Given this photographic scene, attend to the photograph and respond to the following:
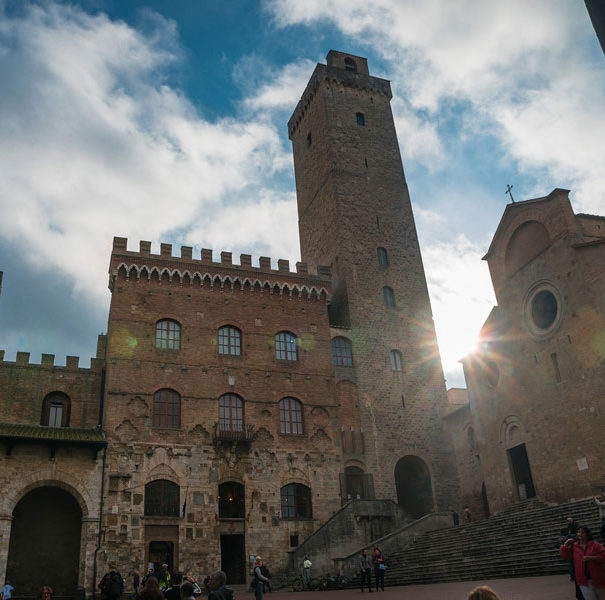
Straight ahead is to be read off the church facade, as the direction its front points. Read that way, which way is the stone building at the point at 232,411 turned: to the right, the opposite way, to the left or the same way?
to the left

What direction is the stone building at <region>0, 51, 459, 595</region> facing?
toward the camera

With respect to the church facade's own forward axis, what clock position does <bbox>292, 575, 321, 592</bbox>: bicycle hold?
The bicycle is roughly at 1 o'clock from the church facade.

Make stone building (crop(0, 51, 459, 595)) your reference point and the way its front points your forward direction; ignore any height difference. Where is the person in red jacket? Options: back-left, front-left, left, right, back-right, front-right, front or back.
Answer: front

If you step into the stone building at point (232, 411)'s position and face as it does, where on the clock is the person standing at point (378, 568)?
The person standing is roughly at 11 o'clock from the stone building.

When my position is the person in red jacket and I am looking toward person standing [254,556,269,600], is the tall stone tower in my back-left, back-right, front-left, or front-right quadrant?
front-right

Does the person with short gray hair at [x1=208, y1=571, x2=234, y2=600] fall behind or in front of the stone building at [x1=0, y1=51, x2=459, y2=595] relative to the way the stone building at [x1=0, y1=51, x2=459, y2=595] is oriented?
in front

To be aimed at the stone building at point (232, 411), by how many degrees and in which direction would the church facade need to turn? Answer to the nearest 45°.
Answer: approximately 45° to its right

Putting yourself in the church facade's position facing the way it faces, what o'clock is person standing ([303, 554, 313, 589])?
The person standing is roughly at 1 o'clock from the church facade.

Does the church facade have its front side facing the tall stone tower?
no

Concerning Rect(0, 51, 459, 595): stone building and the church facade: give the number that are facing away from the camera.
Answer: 0

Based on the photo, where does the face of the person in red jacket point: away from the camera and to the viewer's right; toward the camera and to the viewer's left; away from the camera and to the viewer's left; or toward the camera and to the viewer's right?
toward the camera and to the viewer's left

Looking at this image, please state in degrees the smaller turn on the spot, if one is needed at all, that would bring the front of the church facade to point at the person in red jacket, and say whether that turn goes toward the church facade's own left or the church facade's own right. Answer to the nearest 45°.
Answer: approximately 45° to the church facade's own left

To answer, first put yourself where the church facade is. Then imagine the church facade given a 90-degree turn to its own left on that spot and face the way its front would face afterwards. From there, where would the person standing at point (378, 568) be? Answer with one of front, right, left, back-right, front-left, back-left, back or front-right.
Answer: right

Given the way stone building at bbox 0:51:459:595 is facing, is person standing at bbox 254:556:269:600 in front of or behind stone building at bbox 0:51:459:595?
in front

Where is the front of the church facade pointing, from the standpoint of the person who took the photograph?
facing the viewer and to the left of the viewer
